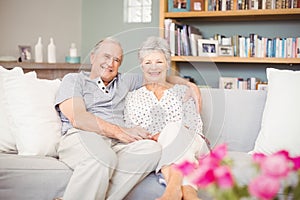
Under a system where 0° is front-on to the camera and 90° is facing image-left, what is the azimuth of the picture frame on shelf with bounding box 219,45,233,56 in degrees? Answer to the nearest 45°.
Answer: approximately 0°

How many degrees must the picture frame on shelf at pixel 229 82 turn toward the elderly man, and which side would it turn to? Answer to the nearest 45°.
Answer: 0° — it already faces them

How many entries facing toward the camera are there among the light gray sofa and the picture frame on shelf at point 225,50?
2

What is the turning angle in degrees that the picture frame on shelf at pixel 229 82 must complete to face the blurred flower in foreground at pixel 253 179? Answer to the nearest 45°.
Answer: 0° — it already faces it

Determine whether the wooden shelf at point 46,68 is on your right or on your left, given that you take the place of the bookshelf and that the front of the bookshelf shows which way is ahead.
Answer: on your right

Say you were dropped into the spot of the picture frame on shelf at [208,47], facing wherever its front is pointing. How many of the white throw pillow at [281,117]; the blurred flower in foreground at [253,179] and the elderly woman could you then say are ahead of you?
3
